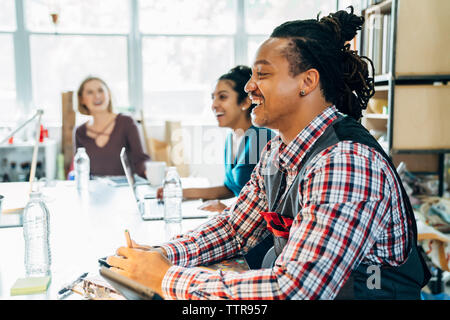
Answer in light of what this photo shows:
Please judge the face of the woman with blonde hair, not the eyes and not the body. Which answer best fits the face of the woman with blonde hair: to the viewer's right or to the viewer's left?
to the viewer's right

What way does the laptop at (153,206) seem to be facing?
to the viewer's right

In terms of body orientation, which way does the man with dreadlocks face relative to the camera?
to the viewer's left

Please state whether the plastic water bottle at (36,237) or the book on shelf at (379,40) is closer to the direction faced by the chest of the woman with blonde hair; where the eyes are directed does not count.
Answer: the plastic water bottle

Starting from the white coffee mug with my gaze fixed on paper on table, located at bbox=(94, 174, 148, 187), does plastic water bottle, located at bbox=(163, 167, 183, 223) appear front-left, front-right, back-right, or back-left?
back-left

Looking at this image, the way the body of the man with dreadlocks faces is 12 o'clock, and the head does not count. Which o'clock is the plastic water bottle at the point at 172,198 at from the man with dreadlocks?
The plastic water bottle is roughly at 2 o'clock from the man with dreadlocks.

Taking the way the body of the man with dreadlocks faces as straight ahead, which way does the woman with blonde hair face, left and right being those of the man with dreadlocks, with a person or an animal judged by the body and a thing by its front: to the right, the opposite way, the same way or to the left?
to the left

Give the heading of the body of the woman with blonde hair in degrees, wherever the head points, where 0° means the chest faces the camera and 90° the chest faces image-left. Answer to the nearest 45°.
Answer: approximately 0°

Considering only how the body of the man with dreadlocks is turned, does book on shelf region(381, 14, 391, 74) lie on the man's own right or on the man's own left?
on the man's own right
